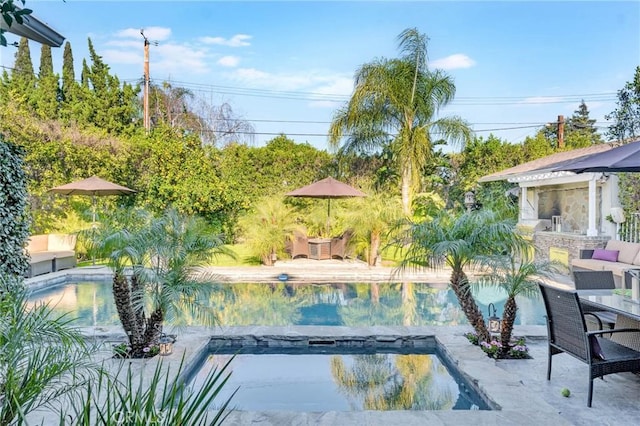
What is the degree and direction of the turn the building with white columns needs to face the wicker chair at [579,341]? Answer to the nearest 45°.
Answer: approximately 45° to its left

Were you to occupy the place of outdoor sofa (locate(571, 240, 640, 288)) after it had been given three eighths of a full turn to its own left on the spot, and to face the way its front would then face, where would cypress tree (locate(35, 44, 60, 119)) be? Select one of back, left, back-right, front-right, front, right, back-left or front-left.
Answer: back

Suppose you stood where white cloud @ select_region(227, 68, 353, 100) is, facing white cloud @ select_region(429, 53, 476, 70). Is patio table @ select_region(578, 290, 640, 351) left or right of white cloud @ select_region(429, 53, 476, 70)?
right

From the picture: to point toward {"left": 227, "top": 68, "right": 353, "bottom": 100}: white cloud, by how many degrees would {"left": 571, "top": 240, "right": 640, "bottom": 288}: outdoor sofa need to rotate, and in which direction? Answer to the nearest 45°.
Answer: approximately 90° to its right

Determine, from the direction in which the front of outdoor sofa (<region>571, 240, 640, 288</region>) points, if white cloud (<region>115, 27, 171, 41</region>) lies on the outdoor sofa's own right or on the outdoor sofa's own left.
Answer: on the outdoor sofa's own right

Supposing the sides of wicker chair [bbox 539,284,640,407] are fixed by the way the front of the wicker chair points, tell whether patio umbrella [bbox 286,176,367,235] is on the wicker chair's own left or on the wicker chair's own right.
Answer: on the wicker chair's own left

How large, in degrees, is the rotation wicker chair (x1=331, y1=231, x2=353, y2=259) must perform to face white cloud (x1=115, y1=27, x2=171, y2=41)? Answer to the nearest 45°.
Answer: approximately 45° to its right

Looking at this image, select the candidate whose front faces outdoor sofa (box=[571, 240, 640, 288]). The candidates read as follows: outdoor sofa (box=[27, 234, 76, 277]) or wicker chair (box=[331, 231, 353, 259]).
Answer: outdoor sofa (box=[27, 234, 76, 277])

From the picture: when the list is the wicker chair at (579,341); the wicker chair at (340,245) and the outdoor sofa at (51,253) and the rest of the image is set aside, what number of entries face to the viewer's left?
1

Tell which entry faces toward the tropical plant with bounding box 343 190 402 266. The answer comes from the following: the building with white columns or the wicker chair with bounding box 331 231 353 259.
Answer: the building with white columns

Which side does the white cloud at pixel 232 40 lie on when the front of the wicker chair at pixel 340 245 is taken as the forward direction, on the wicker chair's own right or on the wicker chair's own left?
on the wicker chair's own right

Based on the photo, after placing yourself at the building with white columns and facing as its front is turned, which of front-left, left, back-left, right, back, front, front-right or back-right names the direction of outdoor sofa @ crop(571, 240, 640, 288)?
front-left

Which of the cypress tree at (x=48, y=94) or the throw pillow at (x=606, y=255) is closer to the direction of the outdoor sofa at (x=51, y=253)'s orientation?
the throw pillow

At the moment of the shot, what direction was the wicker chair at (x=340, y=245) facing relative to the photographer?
facing to the left of the viewer

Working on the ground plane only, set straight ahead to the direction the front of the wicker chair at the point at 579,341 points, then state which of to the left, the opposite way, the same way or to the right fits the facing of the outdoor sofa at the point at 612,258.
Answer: the opposite way

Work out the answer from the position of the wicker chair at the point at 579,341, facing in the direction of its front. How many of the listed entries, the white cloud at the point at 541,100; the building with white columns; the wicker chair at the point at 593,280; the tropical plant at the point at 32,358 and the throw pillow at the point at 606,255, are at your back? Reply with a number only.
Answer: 1

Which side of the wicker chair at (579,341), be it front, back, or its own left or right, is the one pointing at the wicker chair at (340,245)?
left

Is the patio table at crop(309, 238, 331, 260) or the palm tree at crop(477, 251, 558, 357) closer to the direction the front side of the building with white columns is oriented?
the patio table
